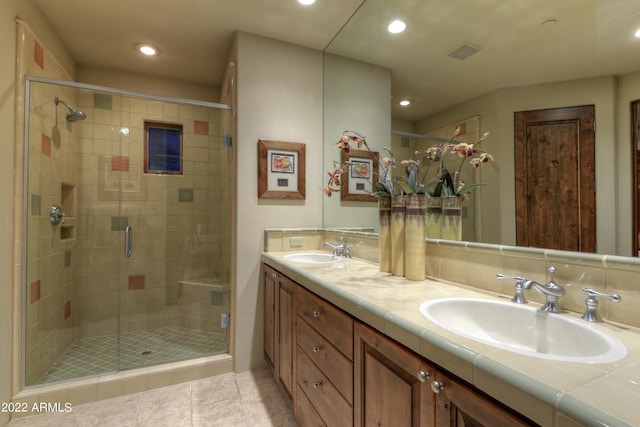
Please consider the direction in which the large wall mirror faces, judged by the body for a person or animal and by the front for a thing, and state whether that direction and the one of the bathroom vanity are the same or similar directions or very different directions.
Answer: same or similar directions

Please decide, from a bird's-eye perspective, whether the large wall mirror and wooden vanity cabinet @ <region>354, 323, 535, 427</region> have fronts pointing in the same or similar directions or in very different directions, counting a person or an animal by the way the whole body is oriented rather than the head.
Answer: same or similar directions

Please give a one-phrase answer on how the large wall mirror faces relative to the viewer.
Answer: facing the viewer and to the left of the viewer

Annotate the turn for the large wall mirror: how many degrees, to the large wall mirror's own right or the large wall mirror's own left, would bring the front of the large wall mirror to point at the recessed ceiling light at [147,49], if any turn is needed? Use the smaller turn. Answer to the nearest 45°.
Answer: approximately 45° to the large wall mirror's own right

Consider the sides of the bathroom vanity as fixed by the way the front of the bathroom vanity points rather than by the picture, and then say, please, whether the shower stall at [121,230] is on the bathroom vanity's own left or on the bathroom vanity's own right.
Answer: on the bathroom vanity's own right

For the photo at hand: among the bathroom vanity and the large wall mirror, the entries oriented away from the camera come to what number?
0

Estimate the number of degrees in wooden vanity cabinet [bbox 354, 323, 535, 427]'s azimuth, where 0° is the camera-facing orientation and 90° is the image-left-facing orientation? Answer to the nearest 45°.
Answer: approximately 45°

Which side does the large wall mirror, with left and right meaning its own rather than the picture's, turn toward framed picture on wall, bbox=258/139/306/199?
right

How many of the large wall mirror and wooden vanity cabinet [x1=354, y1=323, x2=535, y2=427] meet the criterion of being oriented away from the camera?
0
